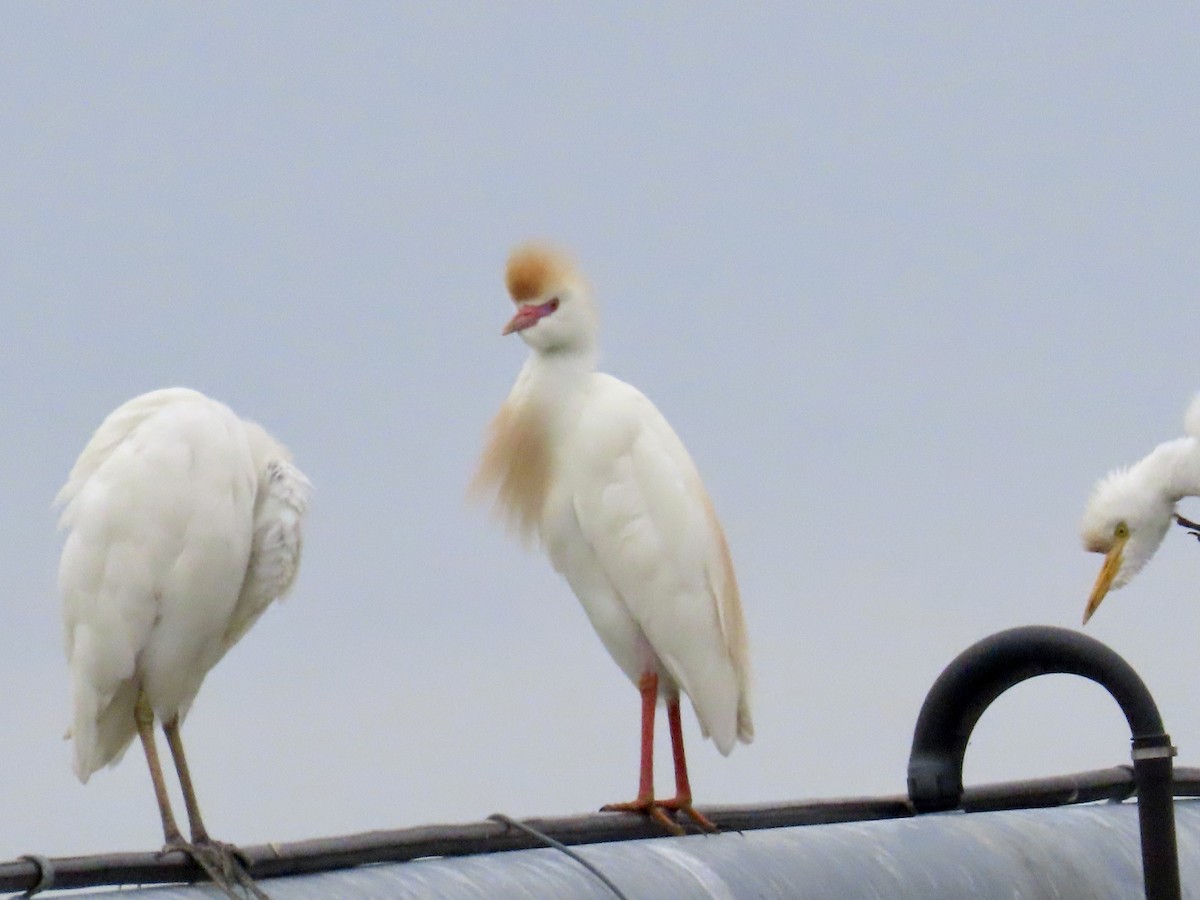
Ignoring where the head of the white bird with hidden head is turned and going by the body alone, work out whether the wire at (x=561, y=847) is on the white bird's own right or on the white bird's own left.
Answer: on the white bird's own right

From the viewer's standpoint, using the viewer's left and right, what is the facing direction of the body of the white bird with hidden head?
facing to the right of the viewer

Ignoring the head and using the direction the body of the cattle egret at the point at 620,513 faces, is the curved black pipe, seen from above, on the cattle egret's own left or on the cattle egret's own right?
on the cattle egret's own left
